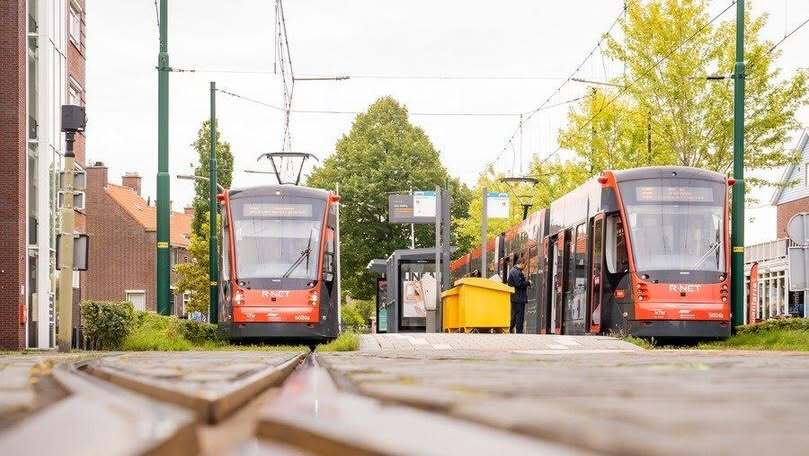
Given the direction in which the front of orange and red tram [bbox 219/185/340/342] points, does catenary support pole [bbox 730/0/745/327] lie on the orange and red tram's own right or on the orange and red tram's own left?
on the orange and red tram's own left

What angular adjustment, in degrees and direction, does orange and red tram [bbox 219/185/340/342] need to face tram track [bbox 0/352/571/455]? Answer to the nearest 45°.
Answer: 0° — it already faces it

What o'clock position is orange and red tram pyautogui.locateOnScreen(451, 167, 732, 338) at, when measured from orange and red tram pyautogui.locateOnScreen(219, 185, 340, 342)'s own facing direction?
orange and red tram pyautogui.locateOnScreen(451, 167, 732, 338) is roughly at 10 o'clock from orange and red tram pyautogui.locateOnScreen(219, 185, 340, 342).

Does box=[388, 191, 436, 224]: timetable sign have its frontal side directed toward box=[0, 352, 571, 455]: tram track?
yes

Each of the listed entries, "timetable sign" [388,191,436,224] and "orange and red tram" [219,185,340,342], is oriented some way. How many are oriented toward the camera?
2

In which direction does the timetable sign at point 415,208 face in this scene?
toward the camera

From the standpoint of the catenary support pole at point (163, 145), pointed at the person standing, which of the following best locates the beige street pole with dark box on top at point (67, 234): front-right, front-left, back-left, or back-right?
back-right

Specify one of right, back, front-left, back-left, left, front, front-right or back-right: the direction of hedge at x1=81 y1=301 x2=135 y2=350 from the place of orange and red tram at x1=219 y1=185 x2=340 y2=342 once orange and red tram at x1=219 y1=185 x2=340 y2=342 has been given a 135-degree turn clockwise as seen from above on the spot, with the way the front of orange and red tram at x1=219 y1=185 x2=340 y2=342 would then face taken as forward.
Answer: left
